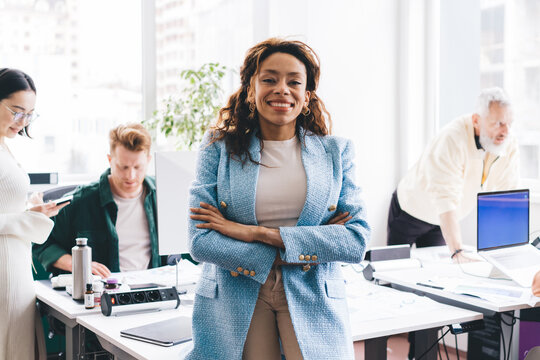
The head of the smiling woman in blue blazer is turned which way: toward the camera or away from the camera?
toward the camera

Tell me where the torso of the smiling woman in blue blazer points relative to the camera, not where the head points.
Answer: toward the camera

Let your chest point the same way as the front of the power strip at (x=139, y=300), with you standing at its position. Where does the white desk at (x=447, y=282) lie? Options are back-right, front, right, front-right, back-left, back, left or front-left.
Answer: left

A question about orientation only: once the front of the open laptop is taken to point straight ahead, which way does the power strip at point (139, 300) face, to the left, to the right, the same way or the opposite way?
the same way

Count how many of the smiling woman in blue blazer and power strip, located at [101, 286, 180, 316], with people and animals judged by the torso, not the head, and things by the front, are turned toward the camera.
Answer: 2

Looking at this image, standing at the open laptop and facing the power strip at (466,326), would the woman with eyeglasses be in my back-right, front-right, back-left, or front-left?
front-right

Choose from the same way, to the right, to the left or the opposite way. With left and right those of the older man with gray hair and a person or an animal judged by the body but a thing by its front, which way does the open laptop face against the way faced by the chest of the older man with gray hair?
the same way

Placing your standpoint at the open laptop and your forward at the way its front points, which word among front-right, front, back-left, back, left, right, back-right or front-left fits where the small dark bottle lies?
right
